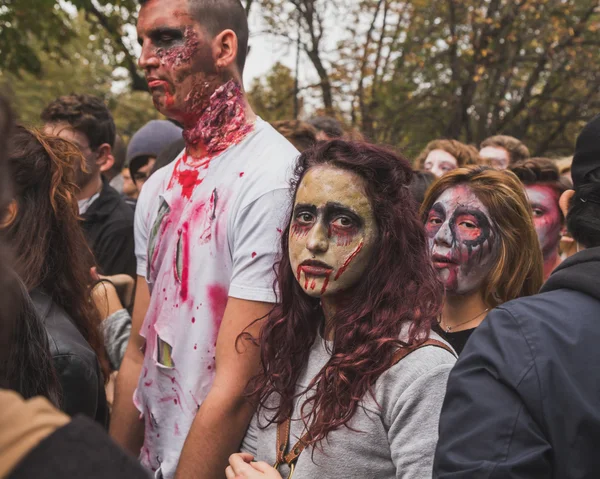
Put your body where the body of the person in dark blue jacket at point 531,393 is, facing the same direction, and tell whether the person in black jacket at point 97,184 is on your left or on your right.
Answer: on your left

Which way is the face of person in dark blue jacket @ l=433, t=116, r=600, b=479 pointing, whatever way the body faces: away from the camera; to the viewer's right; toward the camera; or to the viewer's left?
away from the camera

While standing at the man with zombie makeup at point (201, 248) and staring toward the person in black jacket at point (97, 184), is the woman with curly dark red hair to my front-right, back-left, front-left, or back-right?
back-right

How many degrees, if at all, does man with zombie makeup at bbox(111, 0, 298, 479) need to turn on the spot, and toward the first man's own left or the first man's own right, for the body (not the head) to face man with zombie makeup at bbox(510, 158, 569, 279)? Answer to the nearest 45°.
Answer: approximately 180°

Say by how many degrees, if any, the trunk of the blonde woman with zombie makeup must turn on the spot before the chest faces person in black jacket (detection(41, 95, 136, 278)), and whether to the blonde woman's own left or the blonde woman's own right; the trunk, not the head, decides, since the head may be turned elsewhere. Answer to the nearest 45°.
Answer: approximately 45° to the blonde woman's own right

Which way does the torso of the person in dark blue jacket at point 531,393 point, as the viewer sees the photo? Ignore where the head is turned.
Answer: away from the camera

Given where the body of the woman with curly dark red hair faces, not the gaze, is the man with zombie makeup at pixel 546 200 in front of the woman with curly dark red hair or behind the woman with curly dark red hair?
behind

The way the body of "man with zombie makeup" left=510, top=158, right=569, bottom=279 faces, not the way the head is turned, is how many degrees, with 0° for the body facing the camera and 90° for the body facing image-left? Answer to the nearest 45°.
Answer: approximately 45°

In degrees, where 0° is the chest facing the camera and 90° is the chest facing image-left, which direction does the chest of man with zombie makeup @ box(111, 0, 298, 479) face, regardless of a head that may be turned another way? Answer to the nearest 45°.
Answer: approximately 45°

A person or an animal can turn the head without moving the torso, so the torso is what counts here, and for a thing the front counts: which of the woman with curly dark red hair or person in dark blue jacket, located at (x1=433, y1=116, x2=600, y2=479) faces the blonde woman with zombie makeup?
the person in dark blue jacket

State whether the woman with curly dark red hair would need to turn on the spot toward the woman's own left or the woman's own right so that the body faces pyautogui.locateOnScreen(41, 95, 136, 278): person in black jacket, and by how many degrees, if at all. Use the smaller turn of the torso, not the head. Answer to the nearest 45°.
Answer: approximately 90° to the woman's own right
